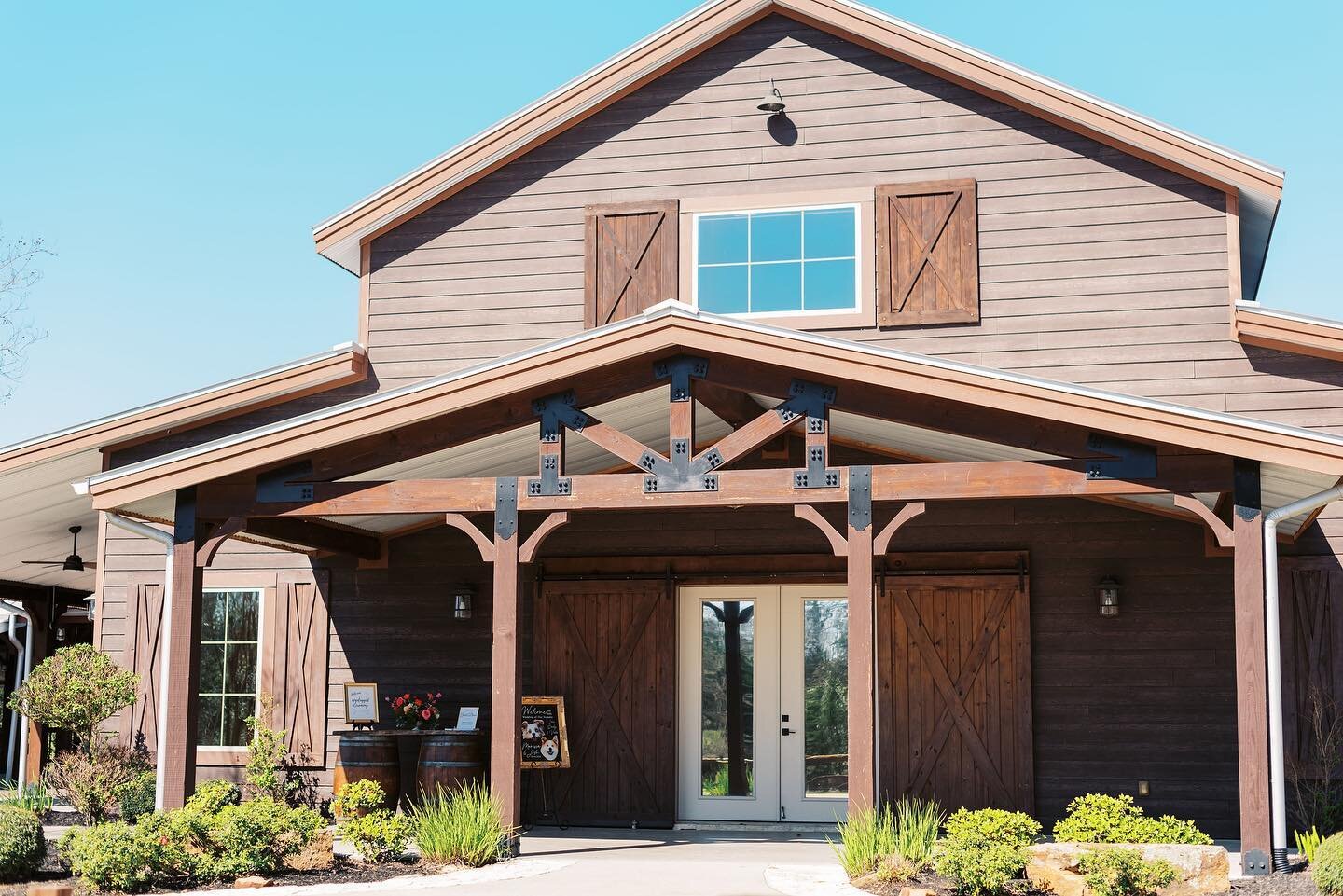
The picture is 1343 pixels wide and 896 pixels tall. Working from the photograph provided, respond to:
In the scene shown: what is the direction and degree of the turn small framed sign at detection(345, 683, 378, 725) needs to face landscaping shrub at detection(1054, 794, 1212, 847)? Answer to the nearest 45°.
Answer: approximately 45° to its left

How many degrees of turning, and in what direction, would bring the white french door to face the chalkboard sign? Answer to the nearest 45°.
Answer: approximately 90° to its right

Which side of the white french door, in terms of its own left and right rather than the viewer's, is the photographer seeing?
front

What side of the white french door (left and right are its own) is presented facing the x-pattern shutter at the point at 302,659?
right

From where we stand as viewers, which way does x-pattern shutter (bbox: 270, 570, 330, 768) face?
facing the viewer

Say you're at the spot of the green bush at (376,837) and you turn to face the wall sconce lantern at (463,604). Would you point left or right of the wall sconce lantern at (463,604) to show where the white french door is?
right
